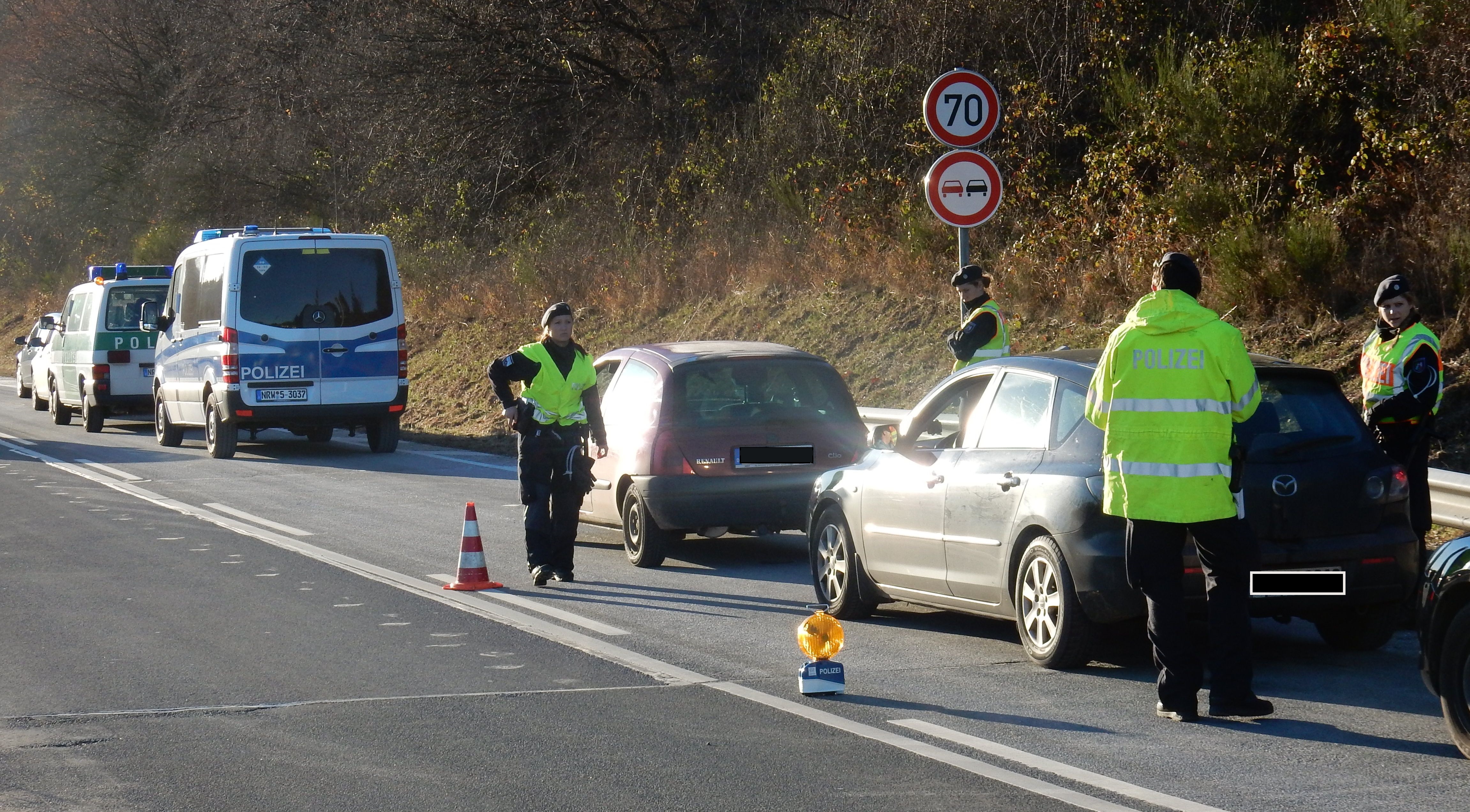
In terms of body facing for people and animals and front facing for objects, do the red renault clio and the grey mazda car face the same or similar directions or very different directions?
same or similar directions

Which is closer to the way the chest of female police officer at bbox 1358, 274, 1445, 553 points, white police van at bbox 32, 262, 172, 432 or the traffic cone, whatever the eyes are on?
the traffic cone

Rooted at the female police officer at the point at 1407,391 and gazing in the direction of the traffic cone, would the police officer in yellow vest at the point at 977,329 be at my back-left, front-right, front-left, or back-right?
front-right

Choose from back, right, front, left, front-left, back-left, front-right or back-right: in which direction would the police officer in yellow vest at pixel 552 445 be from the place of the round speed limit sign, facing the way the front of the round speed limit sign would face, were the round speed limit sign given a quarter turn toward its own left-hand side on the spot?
back-right

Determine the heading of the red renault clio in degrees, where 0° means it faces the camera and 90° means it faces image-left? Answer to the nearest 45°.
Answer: approximately 135°

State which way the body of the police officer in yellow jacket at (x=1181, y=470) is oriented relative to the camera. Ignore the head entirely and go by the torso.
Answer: away from the camera

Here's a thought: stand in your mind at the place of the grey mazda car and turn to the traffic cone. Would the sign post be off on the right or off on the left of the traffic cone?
right

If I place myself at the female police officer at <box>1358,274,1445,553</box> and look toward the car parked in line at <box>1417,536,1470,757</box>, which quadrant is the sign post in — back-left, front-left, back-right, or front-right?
back-right

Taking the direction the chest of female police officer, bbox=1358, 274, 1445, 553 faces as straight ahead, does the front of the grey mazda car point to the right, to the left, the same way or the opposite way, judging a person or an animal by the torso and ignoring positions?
to the right

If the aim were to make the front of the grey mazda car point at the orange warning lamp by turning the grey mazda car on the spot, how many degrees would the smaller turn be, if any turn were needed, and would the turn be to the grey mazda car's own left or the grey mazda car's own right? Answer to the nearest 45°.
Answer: approximately 90° to the grey mazda car's own left

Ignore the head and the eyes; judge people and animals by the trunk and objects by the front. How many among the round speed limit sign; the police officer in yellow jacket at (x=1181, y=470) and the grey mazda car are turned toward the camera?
1

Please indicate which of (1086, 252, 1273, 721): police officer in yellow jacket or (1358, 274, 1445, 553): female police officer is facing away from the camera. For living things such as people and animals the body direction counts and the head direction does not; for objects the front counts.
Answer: the police officer in yellow jacket

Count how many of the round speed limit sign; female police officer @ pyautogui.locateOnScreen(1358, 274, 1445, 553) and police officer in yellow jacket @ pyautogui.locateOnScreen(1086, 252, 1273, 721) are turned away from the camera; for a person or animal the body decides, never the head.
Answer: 1

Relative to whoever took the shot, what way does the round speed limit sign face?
facing the viewer

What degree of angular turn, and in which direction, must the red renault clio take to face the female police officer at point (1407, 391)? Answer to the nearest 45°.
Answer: approximately 180°

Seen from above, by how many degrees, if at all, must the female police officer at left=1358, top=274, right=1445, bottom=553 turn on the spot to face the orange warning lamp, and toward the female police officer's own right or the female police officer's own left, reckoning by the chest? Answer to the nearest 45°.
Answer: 0° — they already face it

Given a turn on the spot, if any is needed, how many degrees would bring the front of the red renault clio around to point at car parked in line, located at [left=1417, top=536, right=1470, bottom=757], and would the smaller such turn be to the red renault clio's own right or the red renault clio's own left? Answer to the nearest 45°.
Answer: approximately 180°

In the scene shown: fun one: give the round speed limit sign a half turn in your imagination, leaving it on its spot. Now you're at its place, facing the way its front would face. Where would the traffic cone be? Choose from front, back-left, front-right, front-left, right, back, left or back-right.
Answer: back-left

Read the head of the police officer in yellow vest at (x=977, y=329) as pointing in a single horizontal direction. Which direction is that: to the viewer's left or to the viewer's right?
to the viewer's left
